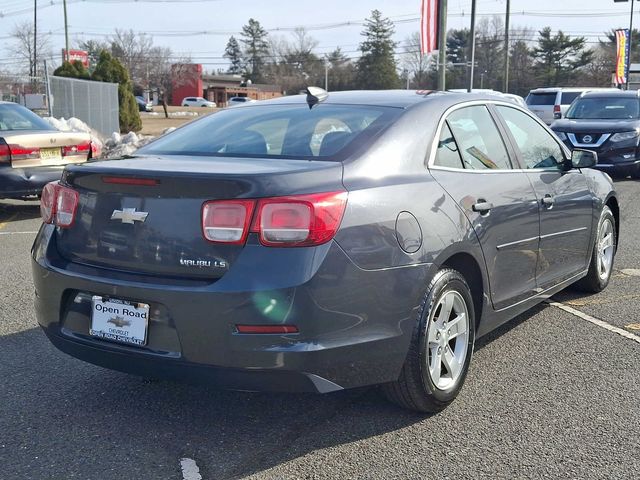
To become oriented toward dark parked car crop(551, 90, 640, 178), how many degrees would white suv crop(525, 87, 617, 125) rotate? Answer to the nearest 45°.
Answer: approximately 135° to its right

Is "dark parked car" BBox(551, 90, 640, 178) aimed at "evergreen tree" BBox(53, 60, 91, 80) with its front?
no

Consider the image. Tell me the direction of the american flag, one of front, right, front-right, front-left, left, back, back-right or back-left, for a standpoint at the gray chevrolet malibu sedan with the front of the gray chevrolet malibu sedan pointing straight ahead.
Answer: front-left

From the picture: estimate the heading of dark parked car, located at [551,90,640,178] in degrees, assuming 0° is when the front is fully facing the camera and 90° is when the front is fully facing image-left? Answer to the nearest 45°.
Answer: approximately 45°

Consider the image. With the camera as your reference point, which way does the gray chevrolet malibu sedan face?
facing away from the viewer and to the right of the viewer

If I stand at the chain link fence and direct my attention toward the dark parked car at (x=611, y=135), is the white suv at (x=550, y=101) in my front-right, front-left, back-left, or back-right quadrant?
front-left

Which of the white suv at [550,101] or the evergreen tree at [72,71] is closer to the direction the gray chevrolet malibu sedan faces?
the white suv

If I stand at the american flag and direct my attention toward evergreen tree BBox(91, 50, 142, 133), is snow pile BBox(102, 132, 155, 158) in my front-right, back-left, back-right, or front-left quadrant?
front-left

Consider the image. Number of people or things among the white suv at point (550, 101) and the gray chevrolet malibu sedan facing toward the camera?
0

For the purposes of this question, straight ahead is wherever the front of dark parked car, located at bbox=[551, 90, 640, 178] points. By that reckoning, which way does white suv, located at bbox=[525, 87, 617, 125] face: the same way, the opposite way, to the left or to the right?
the opposite way

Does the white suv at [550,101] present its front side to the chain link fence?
no

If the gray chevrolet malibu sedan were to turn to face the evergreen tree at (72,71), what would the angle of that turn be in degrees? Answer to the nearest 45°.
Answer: approximately 45° to its left

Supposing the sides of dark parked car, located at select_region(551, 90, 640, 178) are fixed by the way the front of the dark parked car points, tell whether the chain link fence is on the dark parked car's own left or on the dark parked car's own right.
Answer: on the dark parked car's own right

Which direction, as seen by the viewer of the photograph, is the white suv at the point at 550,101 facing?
facing away from the viewer and to the right of the viewer

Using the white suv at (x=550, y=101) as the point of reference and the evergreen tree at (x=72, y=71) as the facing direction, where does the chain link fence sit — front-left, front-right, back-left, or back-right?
front-left

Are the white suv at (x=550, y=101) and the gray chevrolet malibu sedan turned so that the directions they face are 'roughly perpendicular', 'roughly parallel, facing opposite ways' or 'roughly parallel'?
roughly parallel

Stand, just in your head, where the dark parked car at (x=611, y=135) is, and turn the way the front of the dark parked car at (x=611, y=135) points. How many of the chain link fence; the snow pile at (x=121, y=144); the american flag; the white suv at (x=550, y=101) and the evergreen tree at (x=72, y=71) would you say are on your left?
0

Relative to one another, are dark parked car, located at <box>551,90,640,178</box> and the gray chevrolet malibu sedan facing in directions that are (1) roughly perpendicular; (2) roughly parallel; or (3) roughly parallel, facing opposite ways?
roughly parallel, facing opposite ways
